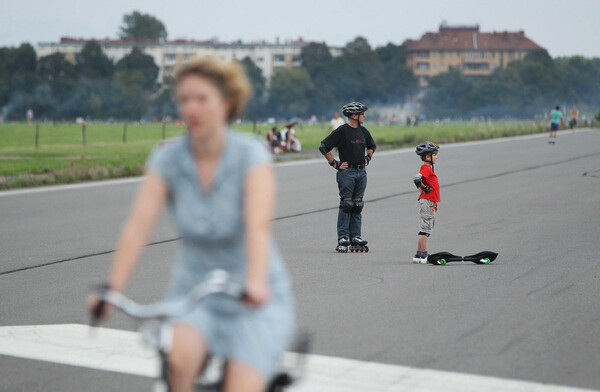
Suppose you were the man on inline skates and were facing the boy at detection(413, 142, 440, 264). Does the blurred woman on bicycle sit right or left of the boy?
right

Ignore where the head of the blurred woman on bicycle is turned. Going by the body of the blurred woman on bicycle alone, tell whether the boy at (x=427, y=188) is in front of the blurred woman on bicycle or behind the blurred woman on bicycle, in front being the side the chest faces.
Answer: behind

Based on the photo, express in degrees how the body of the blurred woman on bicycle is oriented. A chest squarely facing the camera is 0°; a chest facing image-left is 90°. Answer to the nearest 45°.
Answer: approximately 45°

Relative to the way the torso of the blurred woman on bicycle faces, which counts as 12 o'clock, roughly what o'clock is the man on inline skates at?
The man on inline skates is roughly at 5 o'clock from the blurred woman on bicycle.

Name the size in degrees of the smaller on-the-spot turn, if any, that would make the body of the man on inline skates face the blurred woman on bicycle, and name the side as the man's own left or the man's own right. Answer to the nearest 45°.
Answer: approximately 45° to the man's own right

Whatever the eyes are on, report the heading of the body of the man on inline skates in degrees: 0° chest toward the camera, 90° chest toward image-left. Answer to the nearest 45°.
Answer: approximately 315°

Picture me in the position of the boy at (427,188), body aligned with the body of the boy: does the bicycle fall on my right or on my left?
on my right
